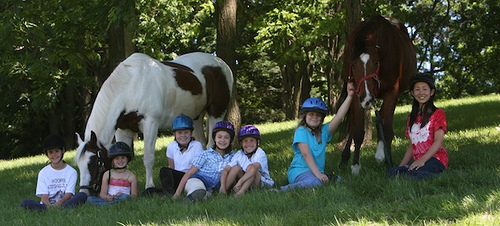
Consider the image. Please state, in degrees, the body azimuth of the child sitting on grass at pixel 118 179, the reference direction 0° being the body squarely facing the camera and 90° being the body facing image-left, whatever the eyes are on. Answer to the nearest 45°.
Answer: approximately 0°

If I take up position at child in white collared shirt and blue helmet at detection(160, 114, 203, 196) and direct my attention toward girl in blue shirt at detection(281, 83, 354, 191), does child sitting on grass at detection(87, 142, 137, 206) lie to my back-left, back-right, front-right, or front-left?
back-right

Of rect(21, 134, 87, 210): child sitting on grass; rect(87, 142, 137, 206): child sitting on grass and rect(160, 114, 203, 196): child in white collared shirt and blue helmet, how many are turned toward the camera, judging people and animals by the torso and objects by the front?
3

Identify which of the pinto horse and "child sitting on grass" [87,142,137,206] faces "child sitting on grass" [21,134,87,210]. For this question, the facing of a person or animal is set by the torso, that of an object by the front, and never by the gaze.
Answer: the pinto horse

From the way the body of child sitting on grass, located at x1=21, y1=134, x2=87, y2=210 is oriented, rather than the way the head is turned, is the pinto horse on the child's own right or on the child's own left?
on the child's own left

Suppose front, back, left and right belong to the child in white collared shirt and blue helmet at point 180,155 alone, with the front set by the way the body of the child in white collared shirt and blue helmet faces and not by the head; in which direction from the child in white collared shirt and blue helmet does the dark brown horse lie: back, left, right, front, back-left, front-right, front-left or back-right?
left

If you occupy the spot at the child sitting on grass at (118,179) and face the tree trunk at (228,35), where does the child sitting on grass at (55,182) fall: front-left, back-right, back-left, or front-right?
back-left

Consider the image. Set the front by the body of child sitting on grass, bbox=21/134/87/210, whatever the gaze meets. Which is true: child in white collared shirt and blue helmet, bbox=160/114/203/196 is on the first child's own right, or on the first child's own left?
on the first child's own left

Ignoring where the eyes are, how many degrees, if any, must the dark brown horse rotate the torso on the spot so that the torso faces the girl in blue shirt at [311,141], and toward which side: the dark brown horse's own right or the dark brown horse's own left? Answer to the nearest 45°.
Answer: approximately 45° to the dark brown horse's own right
